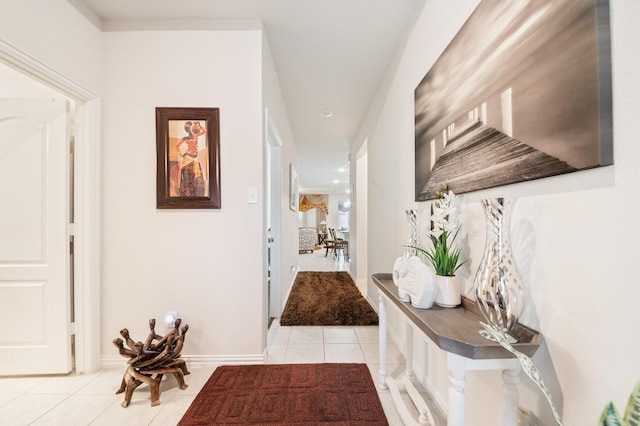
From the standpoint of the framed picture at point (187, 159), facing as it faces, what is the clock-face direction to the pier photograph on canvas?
The pier photograph on canvas is roughly at 11 o'clock from the framed picture.

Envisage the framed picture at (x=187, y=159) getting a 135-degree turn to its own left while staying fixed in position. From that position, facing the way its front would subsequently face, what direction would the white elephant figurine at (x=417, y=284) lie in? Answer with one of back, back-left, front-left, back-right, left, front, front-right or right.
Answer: right

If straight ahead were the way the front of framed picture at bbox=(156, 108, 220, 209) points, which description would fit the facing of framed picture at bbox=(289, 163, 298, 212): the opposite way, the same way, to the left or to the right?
to the left

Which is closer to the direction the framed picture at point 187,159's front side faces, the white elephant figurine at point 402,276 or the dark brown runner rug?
the white elephant figurine

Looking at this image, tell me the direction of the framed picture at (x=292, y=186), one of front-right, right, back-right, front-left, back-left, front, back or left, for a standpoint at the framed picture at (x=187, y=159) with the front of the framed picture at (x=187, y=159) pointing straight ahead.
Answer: back-left

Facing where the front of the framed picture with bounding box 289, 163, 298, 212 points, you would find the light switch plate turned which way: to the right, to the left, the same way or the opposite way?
to the right

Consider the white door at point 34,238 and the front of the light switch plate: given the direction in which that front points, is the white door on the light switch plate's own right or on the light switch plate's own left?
on the light switch plate's own right

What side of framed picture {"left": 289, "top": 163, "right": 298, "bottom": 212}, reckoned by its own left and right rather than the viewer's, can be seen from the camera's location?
right

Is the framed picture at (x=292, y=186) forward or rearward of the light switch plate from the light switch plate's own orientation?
rearward

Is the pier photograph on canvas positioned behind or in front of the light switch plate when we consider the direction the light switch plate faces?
in front

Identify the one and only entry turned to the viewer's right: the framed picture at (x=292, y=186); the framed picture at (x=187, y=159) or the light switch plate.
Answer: the framed picture at (x=292, y=186)

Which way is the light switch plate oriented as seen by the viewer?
toward the camera
